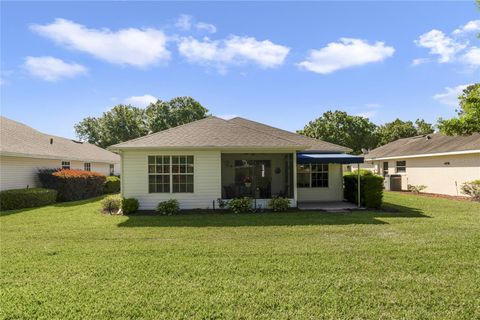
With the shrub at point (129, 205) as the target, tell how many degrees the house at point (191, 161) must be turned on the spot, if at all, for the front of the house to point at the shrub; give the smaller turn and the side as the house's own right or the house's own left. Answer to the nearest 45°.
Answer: approximately 90° to the house's own left

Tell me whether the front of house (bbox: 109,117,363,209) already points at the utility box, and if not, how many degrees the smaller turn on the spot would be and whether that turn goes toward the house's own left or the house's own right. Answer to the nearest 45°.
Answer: approximately 45° to the house's own right

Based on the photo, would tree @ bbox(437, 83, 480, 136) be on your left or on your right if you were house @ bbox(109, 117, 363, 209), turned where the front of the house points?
on your right

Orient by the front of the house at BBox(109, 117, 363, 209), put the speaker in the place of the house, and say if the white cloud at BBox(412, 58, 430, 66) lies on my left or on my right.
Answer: on my right

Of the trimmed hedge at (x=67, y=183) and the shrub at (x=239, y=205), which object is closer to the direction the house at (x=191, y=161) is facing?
the trimmed hedge

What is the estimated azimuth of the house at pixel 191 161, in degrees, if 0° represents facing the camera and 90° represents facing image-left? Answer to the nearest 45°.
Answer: approximately 180°
